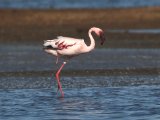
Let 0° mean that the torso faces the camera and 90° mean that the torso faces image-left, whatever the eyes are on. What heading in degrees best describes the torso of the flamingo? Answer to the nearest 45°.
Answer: approximately 270°
